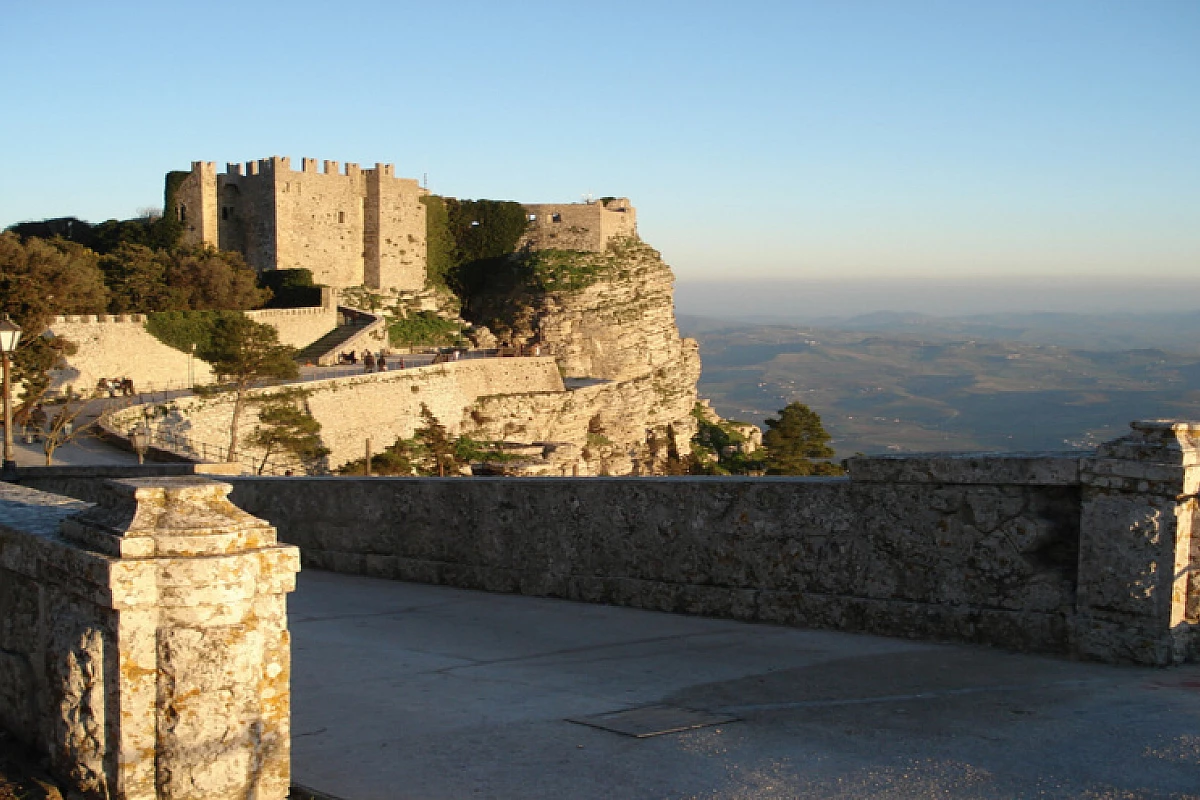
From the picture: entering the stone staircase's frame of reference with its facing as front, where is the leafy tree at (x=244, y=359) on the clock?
The leafy tree is roughly at 11 o'clock from the stone staircase.

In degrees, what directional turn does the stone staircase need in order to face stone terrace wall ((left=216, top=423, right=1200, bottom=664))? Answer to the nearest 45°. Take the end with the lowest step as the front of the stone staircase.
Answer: approximately 45° to its left

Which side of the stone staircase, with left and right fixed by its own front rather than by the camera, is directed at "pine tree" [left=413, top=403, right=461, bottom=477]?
left

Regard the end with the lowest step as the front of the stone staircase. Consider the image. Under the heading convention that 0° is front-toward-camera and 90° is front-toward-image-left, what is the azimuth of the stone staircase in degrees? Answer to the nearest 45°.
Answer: approximately 45°

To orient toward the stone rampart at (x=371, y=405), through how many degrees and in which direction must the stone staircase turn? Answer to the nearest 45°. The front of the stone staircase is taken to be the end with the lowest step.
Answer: approximately 45° to its left

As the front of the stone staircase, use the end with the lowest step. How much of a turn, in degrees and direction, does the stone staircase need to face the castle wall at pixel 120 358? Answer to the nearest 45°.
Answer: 0° — it already faces it
